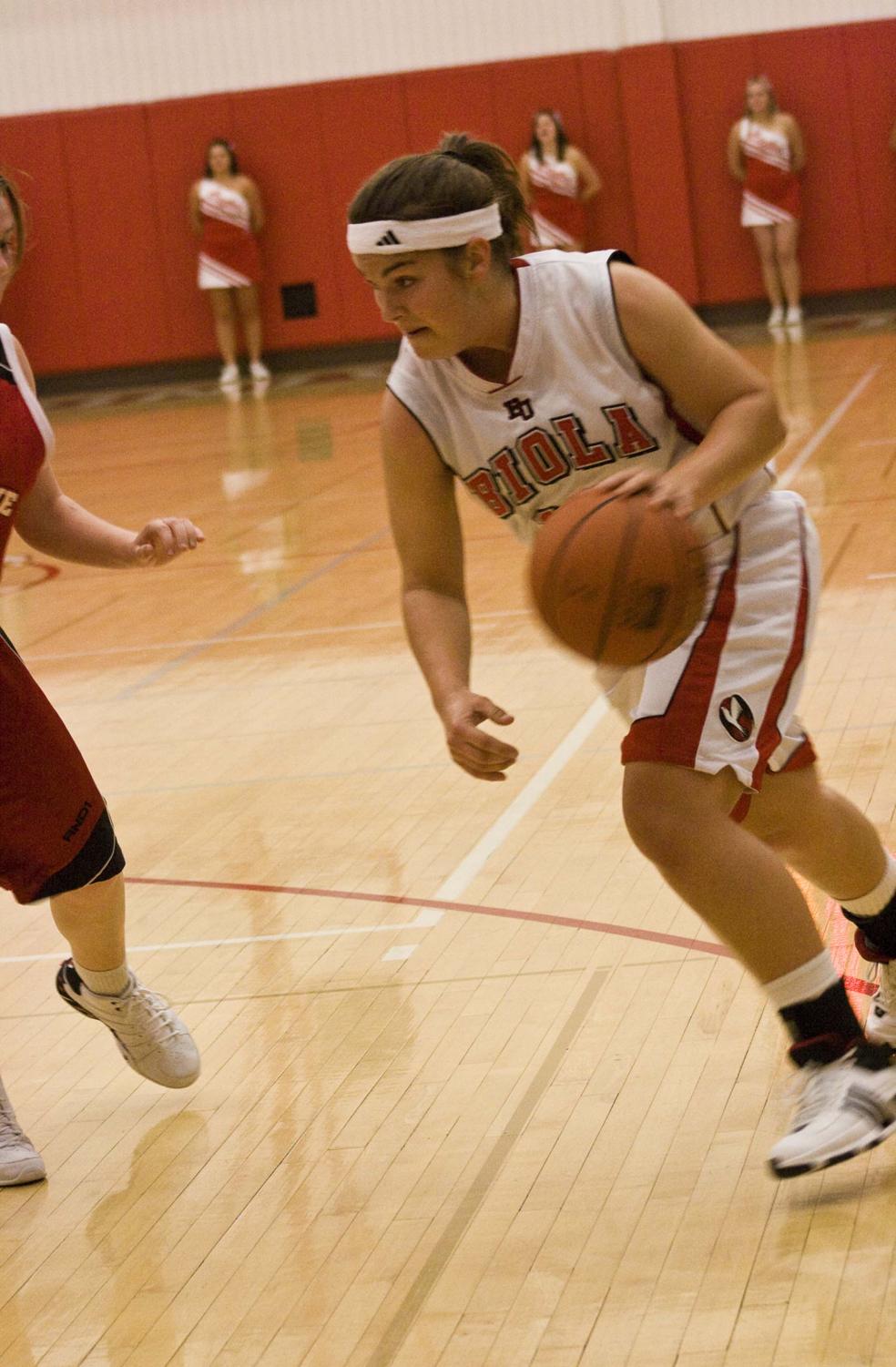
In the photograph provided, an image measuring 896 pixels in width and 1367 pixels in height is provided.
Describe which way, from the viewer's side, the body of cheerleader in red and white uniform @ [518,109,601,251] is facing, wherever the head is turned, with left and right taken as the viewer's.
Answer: facing the viewer

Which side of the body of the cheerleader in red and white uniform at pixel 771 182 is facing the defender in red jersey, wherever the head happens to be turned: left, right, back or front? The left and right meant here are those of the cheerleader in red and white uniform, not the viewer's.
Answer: front

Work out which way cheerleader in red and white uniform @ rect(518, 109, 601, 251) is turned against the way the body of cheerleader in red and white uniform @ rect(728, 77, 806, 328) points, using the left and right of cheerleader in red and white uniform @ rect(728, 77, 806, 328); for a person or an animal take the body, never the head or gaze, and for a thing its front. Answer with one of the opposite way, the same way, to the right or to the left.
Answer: the same way

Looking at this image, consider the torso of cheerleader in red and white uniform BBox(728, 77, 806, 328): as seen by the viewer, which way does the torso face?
toward the camera

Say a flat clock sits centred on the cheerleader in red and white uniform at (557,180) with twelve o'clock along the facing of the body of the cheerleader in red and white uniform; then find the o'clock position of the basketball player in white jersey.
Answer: The basketball player in white jersey is roughly at 12 o'clock from the cheerleader in red and white uniform.

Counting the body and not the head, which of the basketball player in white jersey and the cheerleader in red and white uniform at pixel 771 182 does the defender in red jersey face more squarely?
the basketball player in white jersey

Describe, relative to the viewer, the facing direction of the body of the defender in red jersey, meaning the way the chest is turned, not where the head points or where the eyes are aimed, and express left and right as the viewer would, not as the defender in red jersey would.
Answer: facing the viewer and to the right of the viewer

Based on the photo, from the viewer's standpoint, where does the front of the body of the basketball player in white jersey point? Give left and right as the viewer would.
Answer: facing the viewer and to the left of the viewer

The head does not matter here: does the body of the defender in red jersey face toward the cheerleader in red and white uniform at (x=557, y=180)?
no

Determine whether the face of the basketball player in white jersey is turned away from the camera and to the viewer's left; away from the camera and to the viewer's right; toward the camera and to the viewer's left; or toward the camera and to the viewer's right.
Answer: toward the camera and to the viewer's left

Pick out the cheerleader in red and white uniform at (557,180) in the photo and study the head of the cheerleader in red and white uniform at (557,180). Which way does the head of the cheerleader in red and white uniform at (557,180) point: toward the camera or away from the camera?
toward the camera

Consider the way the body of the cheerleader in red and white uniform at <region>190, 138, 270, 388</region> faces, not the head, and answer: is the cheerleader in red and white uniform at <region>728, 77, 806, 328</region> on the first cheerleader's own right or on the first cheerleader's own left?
on the first cheerleader's own left

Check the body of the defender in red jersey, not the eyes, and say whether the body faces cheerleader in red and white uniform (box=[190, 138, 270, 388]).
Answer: no
